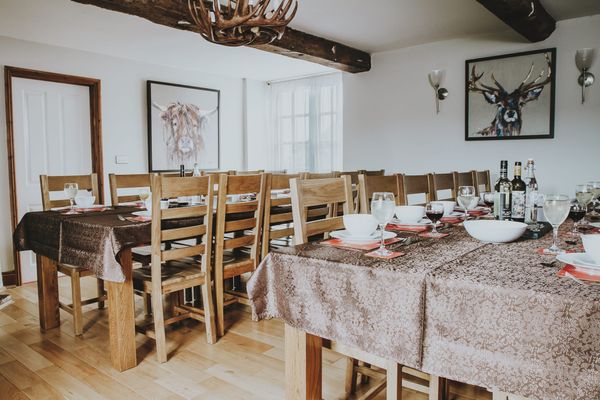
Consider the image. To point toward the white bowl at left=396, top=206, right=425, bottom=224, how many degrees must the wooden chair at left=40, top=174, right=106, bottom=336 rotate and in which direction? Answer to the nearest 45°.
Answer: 0° — it already faces it

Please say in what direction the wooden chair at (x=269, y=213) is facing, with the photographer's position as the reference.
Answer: facing away from the viewer and to the left of the viewer

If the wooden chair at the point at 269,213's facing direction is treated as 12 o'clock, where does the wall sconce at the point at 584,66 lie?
The wall sconce is roughly at 4 o'clock from the wooden chair.

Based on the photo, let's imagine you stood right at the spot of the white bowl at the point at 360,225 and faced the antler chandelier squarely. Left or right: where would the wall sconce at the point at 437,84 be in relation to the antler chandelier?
right

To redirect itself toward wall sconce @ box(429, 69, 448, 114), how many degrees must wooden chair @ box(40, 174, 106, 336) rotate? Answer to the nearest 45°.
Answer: approximately 45° to its left

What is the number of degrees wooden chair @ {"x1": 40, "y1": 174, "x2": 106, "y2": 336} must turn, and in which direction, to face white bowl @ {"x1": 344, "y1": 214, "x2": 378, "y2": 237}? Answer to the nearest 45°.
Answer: approximately 45° to its right

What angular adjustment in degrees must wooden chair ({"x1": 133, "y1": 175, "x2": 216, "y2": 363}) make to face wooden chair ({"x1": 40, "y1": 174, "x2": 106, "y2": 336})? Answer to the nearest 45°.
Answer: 0° — it already faces it

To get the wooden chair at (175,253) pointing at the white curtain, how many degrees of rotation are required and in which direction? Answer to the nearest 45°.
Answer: approximately 90° to its right

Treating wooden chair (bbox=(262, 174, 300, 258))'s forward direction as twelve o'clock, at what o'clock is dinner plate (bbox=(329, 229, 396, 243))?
The dinner plate is roughly at 7 o'clock from the wooden chair.

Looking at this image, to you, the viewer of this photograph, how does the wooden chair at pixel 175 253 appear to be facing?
facing away from the viewer and to the left of the viewer

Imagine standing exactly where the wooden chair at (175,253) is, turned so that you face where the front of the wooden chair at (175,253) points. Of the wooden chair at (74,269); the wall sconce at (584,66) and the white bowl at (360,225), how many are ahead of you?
1

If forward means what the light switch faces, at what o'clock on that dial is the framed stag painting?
The framed stag painting is roughly at 10 o'clock from the light switch.
